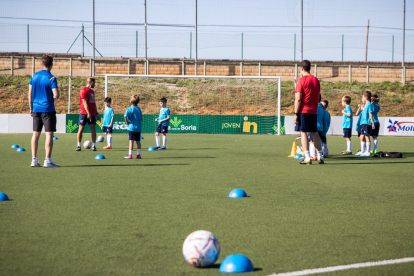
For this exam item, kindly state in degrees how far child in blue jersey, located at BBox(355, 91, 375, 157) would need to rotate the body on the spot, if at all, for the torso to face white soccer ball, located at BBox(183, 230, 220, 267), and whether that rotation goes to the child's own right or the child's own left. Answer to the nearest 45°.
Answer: approximately 90° to the child's own left

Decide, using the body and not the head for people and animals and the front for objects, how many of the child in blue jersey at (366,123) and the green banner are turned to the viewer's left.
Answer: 1

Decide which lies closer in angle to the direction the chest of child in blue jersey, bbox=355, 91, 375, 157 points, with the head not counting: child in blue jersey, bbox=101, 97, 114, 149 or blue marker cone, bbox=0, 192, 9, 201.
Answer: the child in blue jersey

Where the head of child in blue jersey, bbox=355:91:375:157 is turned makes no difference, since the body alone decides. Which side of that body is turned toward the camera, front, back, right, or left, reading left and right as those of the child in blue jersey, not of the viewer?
left

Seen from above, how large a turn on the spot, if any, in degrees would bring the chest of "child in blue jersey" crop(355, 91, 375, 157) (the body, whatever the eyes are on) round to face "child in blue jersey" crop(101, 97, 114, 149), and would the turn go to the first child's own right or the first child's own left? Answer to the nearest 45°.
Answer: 0° — they already face them

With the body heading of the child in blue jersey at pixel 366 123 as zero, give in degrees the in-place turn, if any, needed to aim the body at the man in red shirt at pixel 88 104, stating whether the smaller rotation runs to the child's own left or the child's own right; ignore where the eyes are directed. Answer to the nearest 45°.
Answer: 0° — they already face them

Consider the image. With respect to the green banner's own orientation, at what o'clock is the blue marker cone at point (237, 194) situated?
The blue marker cone is roughly at 12 o'clock from the green banner.

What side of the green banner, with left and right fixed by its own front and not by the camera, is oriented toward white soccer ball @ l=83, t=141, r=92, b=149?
front

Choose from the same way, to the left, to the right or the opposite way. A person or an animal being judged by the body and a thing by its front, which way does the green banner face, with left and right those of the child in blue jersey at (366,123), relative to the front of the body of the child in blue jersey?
to the left

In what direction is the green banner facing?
toward the camera

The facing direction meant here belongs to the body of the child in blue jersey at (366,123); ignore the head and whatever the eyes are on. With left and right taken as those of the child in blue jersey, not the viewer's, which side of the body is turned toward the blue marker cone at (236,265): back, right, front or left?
left

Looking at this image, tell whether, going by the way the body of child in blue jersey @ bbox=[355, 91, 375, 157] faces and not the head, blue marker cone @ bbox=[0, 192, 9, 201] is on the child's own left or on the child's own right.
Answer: on the child's own left

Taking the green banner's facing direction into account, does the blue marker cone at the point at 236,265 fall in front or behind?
in front
